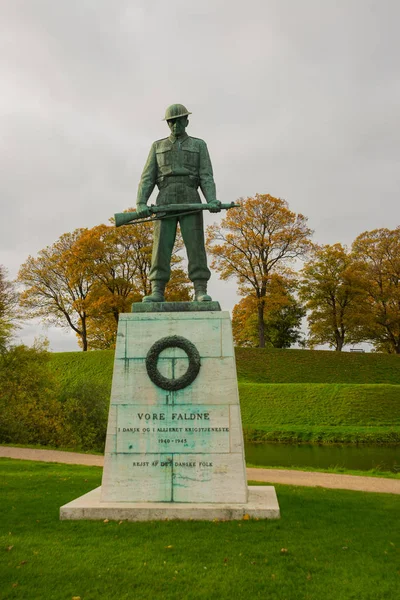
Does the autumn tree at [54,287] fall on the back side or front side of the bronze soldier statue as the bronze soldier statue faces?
on the back side

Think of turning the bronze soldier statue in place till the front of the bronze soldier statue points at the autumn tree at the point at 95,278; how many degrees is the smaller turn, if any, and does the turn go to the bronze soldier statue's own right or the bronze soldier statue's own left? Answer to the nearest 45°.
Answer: approximately 180°

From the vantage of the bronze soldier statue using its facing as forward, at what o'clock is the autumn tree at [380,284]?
The autumn tree is roughly at 7 o'clock from the bronze soldier statue.

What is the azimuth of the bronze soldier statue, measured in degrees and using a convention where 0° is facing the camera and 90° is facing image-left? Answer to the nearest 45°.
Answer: approximately 0°

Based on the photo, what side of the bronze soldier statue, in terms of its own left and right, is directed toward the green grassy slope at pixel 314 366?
back

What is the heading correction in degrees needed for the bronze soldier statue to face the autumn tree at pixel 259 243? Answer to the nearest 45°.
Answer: approximately 180°

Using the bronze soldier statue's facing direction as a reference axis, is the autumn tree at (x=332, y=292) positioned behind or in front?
behind
